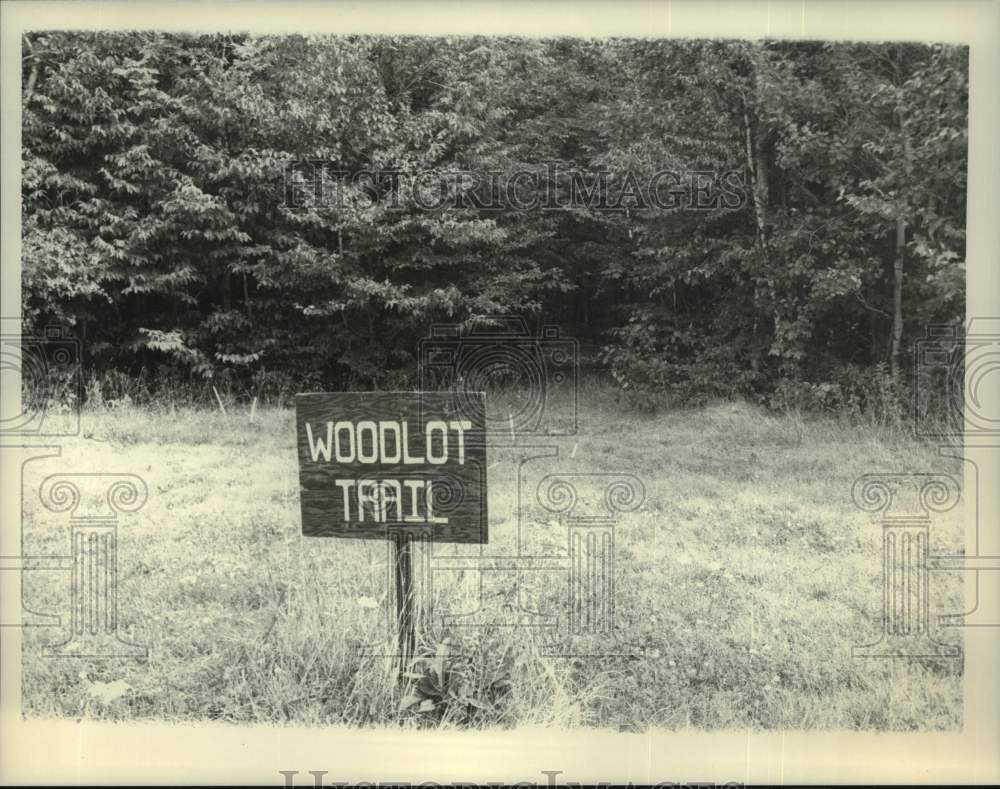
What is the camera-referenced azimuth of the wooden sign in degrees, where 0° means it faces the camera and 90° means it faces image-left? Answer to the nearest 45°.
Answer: approximately 0°
